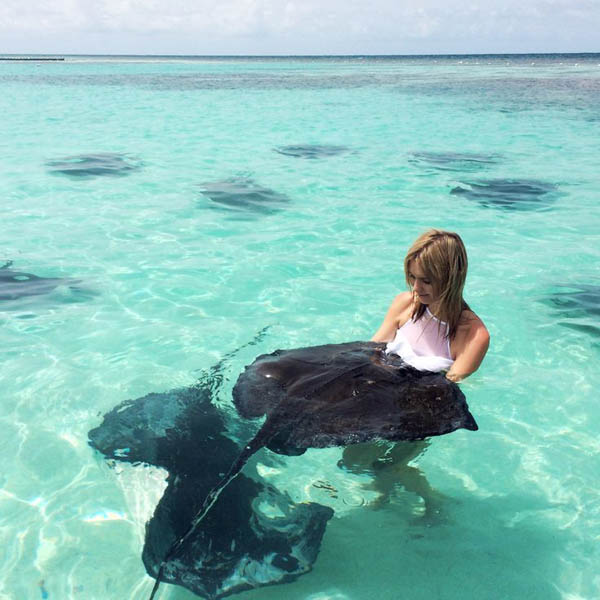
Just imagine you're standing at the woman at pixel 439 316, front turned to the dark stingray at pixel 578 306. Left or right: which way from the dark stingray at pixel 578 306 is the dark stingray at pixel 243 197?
left

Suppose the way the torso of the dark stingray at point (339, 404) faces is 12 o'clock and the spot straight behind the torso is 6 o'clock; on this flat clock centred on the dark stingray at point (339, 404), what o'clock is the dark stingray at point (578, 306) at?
the dark stingray at point (578, 306) is roughly at 12 o'clock from the dark stingray at point (339, 404).

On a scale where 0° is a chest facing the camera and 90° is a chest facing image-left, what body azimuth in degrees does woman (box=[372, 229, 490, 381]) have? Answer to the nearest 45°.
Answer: approximately 45°

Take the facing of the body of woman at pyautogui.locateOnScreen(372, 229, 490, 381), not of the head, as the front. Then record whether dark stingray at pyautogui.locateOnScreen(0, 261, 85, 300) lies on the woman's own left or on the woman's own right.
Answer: on the woman's own right

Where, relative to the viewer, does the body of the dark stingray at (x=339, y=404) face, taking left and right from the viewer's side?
facing away from the viewer and to the right of the viewer
